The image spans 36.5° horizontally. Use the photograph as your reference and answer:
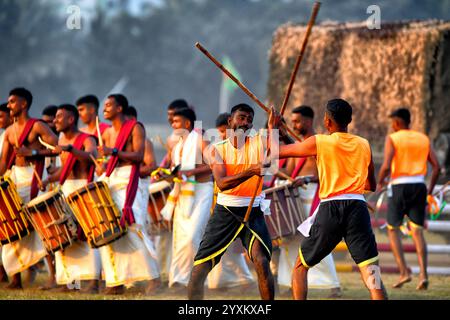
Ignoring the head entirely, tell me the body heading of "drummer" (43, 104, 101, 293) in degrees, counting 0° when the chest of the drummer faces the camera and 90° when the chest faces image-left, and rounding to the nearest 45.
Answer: approximately 45°

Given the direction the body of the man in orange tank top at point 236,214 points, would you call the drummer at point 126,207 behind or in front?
behind

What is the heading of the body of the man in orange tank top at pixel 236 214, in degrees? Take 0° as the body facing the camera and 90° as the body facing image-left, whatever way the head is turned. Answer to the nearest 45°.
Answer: approximately 315°

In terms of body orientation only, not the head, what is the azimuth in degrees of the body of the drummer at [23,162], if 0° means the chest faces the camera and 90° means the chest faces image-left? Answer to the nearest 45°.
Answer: approximately 45°

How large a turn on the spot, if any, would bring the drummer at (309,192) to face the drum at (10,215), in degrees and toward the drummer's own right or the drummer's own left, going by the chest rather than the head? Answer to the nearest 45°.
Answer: approximately 45° to the drummer's own right

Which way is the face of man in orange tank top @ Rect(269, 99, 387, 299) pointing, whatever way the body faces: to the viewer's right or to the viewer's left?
to the viewer's left

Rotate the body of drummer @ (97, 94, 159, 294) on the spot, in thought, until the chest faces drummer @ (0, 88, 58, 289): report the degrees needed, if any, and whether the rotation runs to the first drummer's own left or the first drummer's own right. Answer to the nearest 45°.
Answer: approximately 45° to the first drummer's own right

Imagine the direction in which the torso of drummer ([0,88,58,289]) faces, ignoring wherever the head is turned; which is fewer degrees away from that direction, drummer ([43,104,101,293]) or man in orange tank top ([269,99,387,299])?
the man in orange tank top
